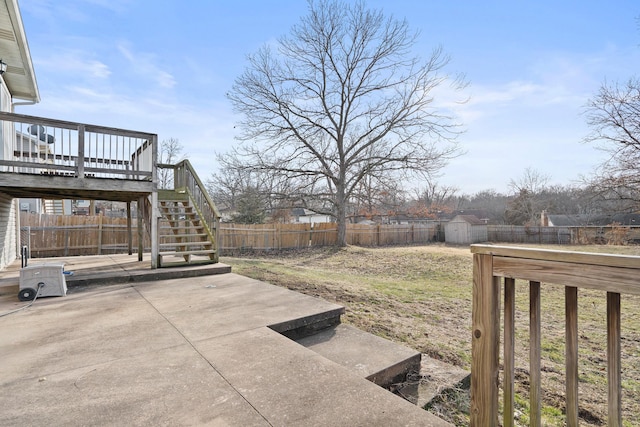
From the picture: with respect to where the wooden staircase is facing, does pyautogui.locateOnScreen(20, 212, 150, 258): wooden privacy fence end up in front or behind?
behind

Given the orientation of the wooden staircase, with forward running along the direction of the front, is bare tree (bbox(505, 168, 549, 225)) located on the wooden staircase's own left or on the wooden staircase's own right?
on the wooden staircase's own left

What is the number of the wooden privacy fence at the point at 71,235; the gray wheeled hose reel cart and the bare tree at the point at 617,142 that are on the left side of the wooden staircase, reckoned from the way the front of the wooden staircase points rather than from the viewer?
1

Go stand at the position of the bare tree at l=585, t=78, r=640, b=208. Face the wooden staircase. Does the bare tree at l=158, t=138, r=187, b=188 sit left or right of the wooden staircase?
right

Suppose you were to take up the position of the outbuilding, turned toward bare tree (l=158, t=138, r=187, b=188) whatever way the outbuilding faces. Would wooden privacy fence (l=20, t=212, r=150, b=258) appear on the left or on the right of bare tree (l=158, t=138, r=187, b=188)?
left

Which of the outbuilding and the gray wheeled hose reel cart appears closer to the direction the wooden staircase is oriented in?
the gray wheeled hose reel cart

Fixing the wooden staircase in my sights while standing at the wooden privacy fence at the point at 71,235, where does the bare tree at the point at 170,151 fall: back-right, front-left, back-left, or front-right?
back-left

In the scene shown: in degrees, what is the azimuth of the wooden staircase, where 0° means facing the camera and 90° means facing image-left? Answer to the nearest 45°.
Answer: approximately 0°

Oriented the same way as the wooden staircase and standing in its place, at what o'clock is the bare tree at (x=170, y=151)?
The bare tree is roughly at 6 o'clock from the wooden staircase.

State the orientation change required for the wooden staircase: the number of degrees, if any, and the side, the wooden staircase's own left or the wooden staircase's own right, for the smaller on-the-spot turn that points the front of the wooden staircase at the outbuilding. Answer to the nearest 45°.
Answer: approximately 135° to the wooden staircase's own left

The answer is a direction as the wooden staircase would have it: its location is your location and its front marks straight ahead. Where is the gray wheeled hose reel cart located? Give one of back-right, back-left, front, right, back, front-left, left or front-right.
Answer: front-right
